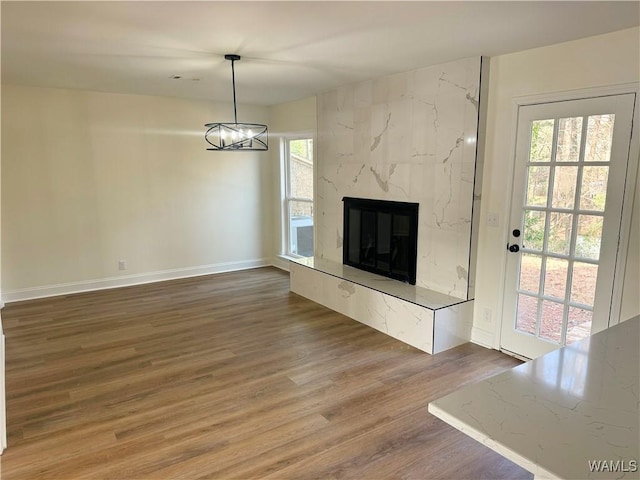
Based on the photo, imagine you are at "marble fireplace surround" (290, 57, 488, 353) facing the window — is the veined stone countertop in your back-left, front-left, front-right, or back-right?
back-left

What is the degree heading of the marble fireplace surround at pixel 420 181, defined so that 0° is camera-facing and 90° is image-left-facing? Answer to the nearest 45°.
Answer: approximately 45°

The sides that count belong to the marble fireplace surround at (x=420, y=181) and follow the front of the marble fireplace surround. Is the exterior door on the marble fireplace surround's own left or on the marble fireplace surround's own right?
on the marble fireplace surround's own left

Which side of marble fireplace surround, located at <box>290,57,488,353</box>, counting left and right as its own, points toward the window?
right

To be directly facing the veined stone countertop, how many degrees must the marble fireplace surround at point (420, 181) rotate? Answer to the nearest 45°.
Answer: approximately 45° to its left

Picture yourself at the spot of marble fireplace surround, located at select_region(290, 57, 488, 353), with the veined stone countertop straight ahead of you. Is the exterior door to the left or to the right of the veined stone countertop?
left
